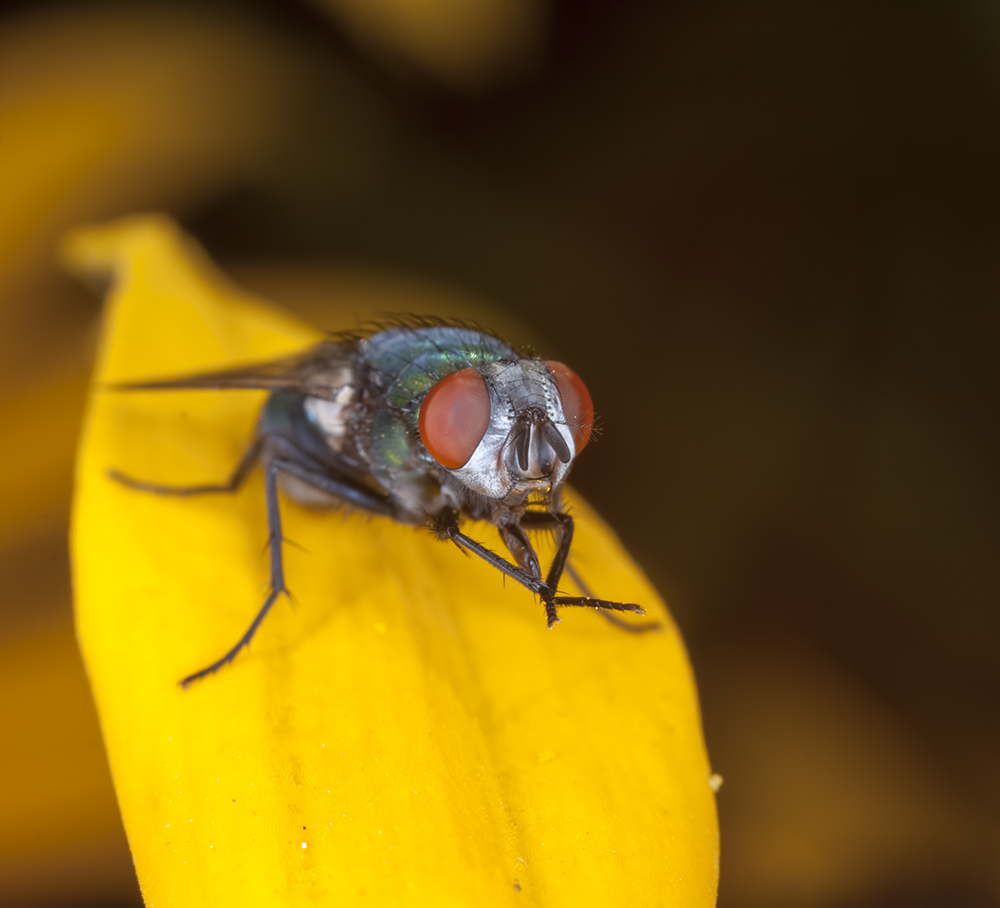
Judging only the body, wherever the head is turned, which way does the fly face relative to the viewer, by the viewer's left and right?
facing the viewer and to the right of the viewer

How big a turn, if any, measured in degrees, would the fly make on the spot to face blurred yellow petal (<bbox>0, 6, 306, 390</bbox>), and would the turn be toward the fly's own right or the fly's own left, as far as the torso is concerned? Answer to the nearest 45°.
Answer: approximately 180°
